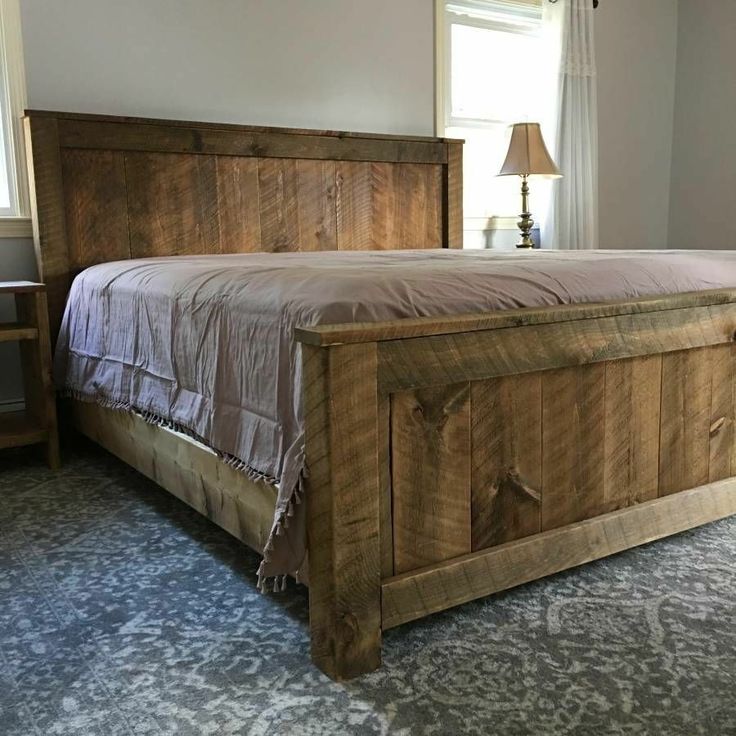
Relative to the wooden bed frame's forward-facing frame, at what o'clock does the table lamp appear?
The table lamp is roughly at 8 o'clock from the wooden bed frame.

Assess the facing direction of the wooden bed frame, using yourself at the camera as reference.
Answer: facing the viewer and to the right of the viewer

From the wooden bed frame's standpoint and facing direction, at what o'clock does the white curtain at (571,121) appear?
The white curtain is roughly at 8 o'clock from the wooden bed frame.

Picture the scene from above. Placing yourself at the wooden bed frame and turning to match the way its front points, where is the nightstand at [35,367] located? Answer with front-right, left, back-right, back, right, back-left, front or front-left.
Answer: back
